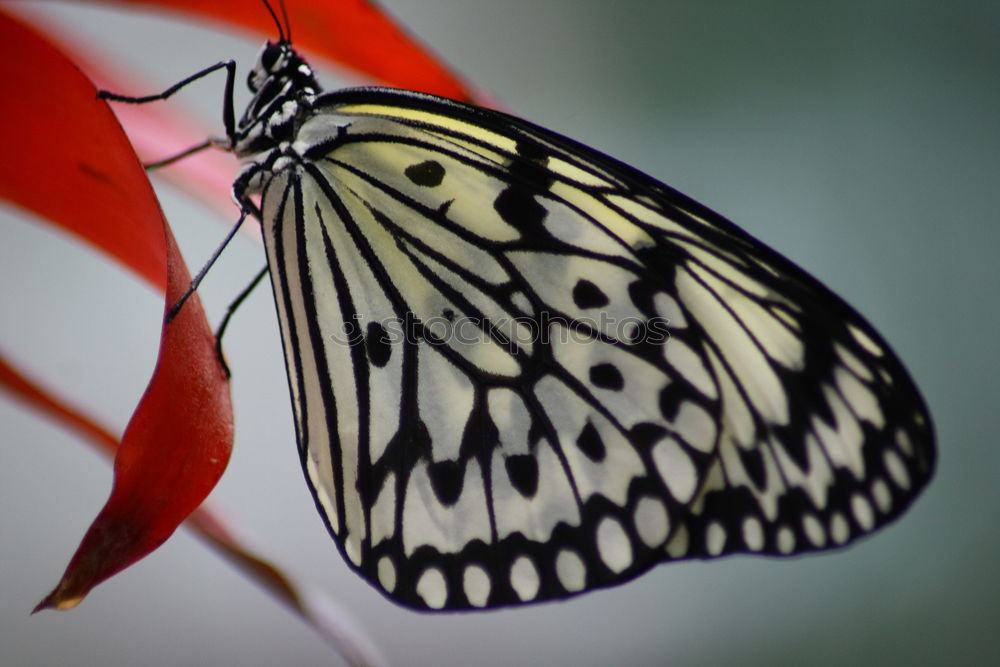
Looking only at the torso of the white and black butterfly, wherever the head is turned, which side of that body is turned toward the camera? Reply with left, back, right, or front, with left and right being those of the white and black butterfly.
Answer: left
